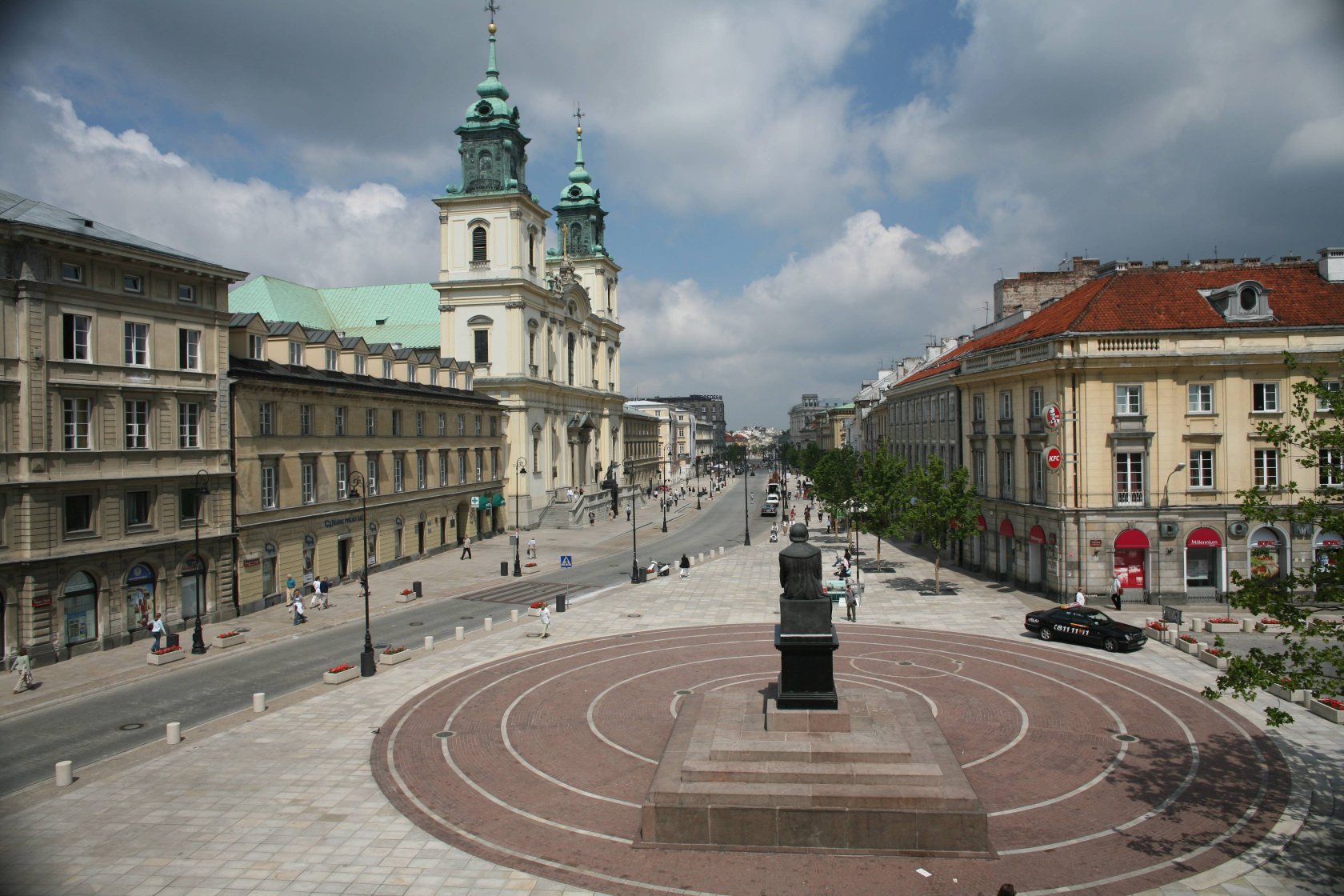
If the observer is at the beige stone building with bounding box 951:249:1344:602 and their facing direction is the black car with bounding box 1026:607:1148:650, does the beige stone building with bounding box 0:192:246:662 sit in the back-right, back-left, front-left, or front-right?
front-right

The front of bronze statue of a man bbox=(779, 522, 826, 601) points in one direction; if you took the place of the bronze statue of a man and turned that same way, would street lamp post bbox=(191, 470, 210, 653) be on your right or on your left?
on your left

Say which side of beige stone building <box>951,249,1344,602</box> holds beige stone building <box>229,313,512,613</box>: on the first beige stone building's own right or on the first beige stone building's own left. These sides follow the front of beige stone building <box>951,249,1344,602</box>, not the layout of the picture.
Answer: on the first beige stone building's own right

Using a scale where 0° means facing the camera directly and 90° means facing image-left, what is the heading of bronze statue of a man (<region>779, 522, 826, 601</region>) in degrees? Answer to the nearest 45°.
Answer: approximately 180°

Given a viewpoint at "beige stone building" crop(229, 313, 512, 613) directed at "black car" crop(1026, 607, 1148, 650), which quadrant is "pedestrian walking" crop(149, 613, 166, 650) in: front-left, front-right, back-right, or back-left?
front-right

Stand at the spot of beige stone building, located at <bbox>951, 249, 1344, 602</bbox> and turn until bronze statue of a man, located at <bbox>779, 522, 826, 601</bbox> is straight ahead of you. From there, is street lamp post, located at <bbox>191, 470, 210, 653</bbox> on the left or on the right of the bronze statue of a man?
right

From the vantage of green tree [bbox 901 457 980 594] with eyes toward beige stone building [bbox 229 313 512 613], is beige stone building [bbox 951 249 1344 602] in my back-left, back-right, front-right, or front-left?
back-right

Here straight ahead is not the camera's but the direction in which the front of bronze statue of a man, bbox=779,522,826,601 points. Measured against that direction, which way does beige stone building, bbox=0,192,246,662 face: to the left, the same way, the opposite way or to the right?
to the right

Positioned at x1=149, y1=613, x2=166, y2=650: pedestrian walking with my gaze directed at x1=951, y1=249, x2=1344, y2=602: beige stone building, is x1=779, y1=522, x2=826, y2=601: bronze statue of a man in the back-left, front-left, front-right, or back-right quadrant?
front-right

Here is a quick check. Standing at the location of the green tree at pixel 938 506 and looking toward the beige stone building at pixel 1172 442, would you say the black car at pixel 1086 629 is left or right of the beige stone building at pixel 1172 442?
right

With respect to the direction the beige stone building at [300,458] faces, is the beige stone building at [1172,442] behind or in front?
in front

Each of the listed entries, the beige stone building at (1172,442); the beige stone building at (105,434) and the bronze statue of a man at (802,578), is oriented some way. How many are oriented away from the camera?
1
